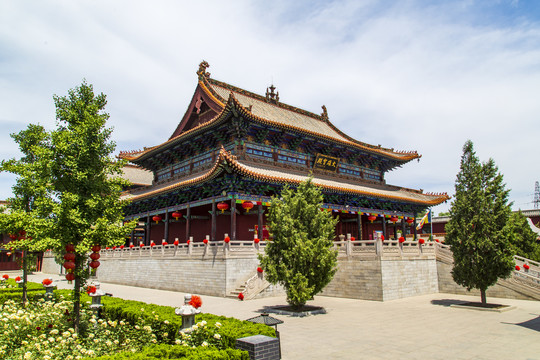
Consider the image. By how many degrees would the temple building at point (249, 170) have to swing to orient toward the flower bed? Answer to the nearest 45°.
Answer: approximately 45° to its right

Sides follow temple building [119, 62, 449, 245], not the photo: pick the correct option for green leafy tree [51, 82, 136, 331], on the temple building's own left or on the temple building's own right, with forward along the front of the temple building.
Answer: on the temple building's own right

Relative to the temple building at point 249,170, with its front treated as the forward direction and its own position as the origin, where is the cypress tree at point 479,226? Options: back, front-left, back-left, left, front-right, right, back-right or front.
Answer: front

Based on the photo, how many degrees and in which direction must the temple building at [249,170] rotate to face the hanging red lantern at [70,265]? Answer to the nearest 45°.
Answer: approximately 45° to its right

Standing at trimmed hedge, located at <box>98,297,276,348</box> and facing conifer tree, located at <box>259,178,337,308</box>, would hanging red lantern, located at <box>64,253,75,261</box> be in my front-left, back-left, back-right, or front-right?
back-left

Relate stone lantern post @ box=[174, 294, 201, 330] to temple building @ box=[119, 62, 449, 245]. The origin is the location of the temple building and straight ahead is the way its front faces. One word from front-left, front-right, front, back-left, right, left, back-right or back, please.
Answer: front-right

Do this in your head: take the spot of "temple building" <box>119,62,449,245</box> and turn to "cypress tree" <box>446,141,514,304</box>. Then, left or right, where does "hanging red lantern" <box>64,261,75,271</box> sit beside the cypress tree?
right

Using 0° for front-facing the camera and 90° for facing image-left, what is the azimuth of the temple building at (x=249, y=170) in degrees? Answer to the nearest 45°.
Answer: approximately 315°

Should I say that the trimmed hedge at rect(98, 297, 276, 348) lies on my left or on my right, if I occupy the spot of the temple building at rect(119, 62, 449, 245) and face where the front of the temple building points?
on my right

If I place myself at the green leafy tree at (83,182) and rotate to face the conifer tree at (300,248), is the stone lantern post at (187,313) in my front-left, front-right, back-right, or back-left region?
front-right

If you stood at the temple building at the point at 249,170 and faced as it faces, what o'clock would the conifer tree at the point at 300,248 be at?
The conifer tree is roughly at 1 o'clock from the temple building.
